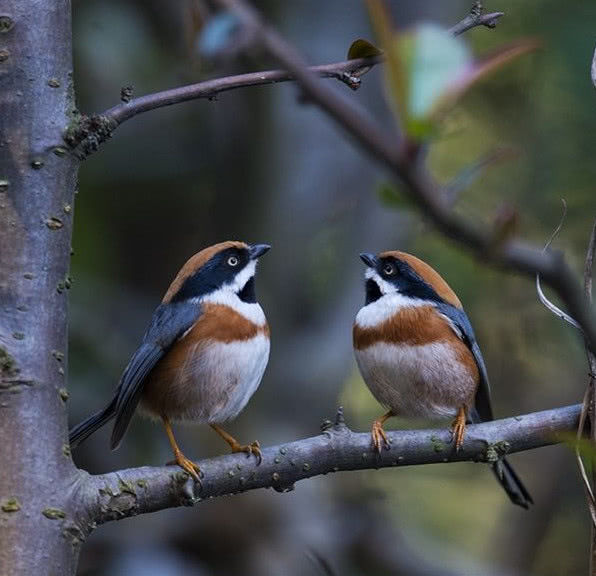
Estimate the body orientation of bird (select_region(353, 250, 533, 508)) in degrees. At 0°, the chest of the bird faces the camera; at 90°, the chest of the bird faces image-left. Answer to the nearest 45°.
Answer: approximately 45°

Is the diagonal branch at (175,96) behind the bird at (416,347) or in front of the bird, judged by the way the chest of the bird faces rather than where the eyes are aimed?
in front

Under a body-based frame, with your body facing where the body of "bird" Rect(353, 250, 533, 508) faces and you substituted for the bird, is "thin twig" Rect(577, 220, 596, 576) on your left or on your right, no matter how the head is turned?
on your left

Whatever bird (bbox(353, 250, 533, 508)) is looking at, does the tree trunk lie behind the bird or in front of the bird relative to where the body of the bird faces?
in front
